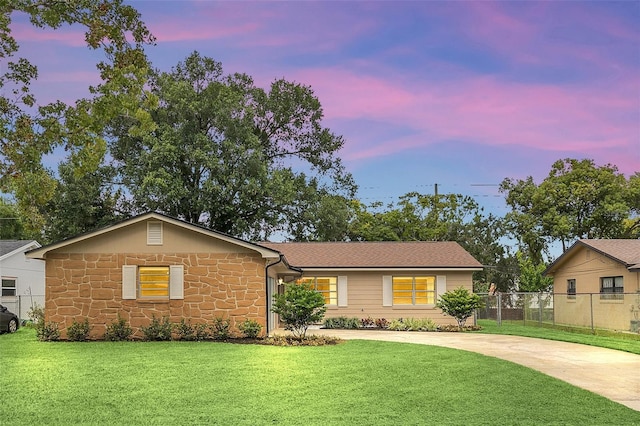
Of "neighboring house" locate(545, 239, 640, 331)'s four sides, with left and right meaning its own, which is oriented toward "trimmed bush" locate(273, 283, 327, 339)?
right

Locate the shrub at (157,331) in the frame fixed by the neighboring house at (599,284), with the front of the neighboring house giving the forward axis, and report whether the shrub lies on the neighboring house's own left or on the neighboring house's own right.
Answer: on the neighboring house's own right

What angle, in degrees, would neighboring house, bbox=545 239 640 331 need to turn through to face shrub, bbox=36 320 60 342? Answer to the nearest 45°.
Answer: approximately 90° to its right

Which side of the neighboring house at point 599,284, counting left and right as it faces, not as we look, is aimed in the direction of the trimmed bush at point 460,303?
right

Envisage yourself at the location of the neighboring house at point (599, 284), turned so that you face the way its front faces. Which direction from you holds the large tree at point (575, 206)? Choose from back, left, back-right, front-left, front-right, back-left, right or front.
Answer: back-left

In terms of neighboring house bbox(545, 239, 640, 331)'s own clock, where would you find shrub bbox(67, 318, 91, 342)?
The shrub is roughly at 3 o'clock from the neighboring house.

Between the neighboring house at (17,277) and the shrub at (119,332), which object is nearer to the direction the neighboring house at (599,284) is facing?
the shrub

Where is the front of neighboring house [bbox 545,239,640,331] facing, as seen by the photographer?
facing the viewer and to the right of the viewer

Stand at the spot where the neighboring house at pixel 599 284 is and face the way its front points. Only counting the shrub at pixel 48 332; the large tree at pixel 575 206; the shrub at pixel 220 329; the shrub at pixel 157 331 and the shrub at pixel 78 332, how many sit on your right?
4

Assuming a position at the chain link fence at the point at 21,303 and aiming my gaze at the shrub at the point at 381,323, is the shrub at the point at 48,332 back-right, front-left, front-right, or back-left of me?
front-right

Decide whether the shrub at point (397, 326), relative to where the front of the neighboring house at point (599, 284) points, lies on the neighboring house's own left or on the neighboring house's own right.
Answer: on the neighboring house's own right
